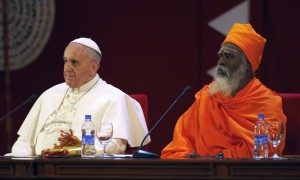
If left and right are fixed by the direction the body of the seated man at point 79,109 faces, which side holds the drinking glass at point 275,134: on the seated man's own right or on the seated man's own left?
on the seated man's own left

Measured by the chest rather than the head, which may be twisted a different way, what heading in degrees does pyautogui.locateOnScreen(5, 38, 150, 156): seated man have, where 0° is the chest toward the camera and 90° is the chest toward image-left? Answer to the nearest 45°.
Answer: approximately 45°

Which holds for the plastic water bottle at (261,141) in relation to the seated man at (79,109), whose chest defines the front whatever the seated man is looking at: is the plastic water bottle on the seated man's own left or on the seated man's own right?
on the seated man's own left

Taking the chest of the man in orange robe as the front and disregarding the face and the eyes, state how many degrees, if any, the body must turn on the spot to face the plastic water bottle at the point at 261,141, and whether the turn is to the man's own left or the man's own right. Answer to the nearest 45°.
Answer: approximately 45° to the man's own left

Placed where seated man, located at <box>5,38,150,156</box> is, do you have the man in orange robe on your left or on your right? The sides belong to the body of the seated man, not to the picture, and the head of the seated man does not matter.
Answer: on your left

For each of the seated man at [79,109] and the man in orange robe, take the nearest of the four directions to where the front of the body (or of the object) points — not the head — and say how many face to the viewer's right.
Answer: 0

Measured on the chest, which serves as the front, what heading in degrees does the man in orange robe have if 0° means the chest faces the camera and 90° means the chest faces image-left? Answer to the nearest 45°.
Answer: approximately 45°
